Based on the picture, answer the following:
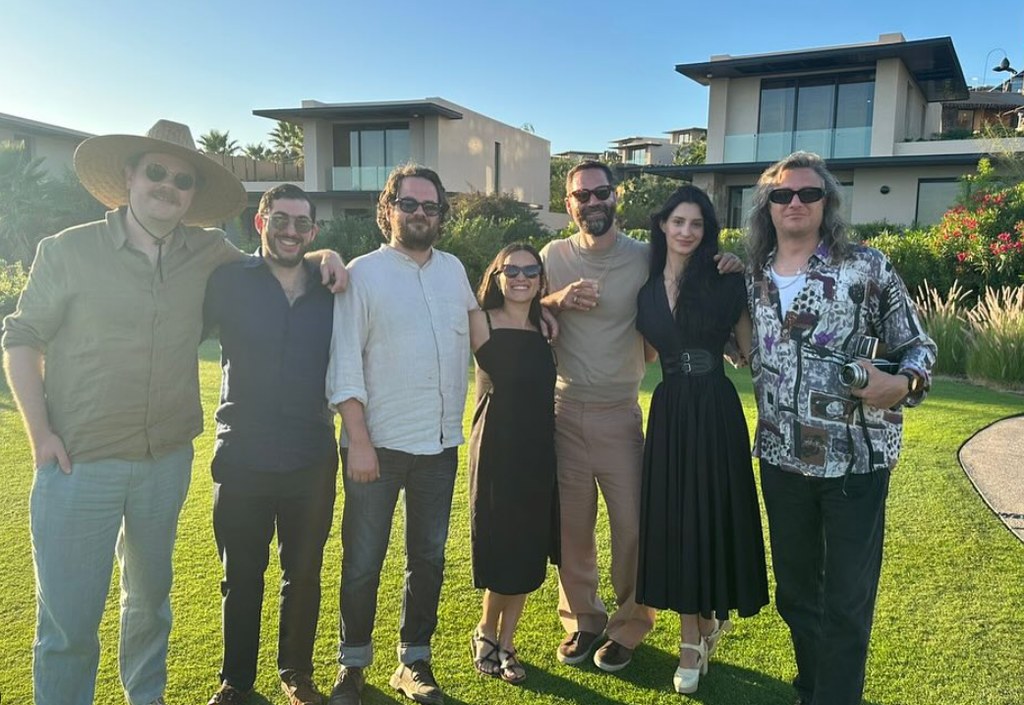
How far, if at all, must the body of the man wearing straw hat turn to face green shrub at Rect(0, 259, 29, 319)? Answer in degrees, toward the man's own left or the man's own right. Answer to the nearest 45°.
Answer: approximately 180°

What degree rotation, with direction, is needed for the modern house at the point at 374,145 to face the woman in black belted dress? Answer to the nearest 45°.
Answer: approximately 45° to its left

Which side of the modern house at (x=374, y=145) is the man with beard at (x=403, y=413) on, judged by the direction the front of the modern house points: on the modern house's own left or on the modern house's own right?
on the modern house's own left

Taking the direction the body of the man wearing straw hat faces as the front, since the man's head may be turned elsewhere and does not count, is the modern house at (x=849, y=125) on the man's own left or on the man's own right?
on the man's own left

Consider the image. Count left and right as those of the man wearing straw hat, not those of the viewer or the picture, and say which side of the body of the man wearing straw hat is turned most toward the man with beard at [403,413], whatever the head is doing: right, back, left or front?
left

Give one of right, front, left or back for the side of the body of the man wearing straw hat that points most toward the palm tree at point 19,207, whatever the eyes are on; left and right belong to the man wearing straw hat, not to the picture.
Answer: back

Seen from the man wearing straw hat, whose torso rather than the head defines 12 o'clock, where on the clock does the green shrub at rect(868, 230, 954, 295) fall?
The green shrub is roughly at 8 o'clock from the man wearing straw hat.

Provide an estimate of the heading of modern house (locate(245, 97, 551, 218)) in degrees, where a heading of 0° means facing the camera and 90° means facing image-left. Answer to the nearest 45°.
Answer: approximately 45°

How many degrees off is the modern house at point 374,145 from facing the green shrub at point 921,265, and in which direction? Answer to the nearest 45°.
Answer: approximately 90° to its left
